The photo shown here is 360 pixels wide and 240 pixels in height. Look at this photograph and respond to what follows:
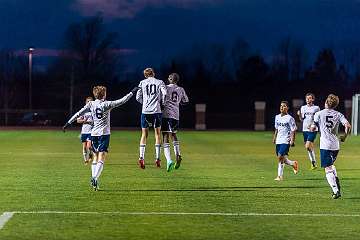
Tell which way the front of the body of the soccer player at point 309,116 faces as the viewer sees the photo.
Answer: toward the camera

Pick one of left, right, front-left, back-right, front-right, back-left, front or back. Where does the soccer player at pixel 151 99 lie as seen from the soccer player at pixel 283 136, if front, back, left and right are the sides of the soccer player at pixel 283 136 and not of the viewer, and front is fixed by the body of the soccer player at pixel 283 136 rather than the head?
front-right

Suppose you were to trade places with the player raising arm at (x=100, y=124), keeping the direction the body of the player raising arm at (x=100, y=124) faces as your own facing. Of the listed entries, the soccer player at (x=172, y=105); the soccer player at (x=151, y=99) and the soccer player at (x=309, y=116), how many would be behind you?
0

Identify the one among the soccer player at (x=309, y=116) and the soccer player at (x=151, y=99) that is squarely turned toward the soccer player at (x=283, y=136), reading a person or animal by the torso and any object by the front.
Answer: the soccer player at (x=309, y=116)

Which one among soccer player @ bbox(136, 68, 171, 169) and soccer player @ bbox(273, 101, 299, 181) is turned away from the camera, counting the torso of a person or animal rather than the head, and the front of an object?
soccer player @ bbox(136, 68, 171, 169)

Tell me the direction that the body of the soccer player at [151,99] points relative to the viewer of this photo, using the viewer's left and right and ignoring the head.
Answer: facing away from the viewer

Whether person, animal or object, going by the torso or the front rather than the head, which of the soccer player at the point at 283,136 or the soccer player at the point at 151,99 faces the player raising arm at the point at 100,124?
the soccer player at the point at 283,136

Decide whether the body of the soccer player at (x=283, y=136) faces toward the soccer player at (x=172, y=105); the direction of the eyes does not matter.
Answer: no

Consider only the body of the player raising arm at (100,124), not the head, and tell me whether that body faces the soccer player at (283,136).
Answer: no

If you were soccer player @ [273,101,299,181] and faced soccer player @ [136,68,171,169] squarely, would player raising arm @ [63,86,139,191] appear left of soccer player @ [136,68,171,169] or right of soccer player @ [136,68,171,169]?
left

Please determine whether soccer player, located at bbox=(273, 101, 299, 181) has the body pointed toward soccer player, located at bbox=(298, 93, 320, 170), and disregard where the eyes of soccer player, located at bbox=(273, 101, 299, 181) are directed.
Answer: no
